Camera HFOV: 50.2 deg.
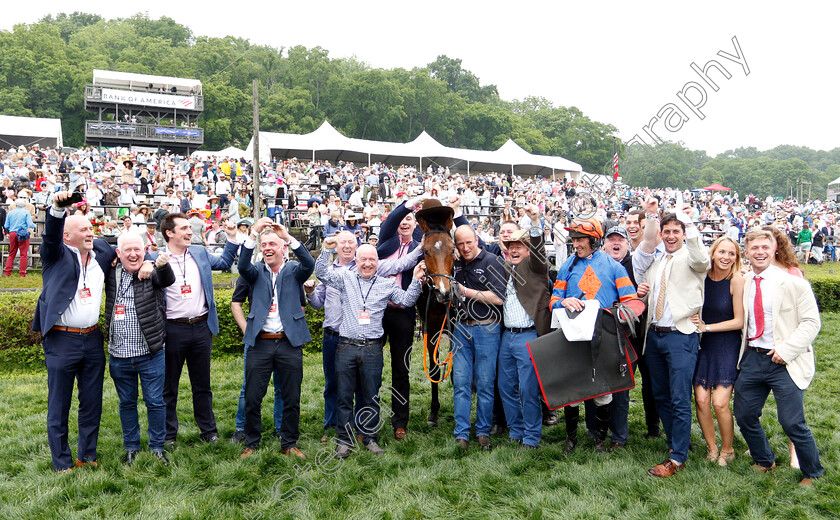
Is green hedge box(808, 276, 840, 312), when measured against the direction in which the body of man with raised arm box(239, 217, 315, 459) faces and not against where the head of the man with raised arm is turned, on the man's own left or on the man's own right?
on the man's own left

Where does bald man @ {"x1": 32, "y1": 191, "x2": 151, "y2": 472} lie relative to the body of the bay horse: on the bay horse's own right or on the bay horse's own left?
on the bay horse's own right

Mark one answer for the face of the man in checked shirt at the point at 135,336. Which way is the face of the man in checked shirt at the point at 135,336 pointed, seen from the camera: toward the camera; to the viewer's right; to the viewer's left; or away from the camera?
toward the camera

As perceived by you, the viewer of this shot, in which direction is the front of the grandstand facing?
facing the viewer

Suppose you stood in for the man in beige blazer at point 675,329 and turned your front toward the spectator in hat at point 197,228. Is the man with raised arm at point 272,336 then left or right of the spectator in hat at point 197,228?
left

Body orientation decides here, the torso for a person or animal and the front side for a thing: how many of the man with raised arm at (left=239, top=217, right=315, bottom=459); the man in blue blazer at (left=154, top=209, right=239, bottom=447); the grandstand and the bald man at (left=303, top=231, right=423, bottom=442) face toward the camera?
4

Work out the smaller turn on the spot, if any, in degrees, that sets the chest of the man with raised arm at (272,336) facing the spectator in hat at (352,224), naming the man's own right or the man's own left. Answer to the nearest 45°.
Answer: approximately 180°

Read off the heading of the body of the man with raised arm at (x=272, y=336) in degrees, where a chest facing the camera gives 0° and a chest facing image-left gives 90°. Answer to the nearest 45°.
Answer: approximately 0°

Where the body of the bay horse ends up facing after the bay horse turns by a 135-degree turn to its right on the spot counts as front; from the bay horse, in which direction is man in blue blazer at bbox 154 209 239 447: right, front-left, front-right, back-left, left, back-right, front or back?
front-left

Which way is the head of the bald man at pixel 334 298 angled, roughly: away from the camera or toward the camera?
toward the camera

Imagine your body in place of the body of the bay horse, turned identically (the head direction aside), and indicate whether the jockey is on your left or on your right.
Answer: on your left

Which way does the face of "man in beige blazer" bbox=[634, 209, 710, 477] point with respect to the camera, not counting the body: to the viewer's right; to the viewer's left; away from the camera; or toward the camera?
toward the camera

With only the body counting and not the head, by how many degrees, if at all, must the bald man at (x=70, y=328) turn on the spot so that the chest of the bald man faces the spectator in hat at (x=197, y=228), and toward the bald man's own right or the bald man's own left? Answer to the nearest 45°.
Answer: approximately 135° to the bald man's own left

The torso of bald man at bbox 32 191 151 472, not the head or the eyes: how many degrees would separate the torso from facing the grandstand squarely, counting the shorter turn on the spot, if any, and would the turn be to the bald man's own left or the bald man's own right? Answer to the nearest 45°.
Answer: approximately 135° to the bald man's own left

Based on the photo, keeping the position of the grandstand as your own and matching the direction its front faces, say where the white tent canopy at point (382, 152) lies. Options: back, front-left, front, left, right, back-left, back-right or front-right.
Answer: front-left

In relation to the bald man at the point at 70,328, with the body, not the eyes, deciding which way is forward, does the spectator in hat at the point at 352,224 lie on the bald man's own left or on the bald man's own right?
on the bald man's own left

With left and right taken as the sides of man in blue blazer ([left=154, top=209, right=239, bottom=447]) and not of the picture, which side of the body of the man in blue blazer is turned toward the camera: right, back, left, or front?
front
